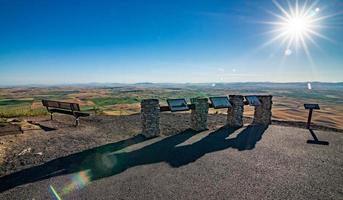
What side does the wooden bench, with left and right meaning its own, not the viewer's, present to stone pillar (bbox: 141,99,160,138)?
right

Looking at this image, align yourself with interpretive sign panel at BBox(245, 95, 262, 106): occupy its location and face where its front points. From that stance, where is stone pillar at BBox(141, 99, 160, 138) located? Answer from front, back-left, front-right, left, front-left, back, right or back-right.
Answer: right

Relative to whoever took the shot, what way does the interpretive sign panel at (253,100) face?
facing the viewer and to the right of the viewer

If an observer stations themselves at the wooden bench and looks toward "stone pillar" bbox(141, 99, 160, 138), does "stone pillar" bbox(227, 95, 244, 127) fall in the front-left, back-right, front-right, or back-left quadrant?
front-left

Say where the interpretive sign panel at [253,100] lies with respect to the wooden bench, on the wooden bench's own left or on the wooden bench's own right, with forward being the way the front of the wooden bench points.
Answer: on the wooden bench's own right

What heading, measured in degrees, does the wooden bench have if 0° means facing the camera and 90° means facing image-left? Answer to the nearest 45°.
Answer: approximately 225°

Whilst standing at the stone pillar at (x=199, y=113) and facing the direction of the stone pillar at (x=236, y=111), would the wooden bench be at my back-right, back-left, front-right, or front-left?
back-left

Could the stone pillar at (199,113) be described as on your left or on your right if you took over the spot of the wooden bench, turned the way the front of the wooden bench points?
on your right

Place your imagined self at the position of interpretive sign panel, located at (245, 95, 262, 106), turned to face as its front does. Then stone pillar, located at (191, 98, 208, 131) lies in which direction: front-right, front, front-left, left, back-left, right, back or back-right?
right

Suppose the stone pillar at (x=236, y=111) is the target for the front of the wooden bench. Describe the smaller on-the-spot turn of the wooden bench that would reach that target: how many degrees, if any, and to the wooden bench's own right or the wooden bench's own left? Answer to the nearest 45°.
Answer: approximately 90° to the wooden bench's own right

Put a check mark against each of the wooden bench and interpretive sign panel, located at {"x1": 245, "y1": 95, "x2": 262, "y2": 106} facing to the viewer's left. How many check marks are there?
0

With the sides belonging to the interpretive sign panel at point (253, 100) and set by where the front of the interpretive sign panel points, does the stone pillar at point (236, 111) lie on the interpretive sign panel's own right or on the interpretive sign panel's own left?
on the interpretive sign panel's own right
